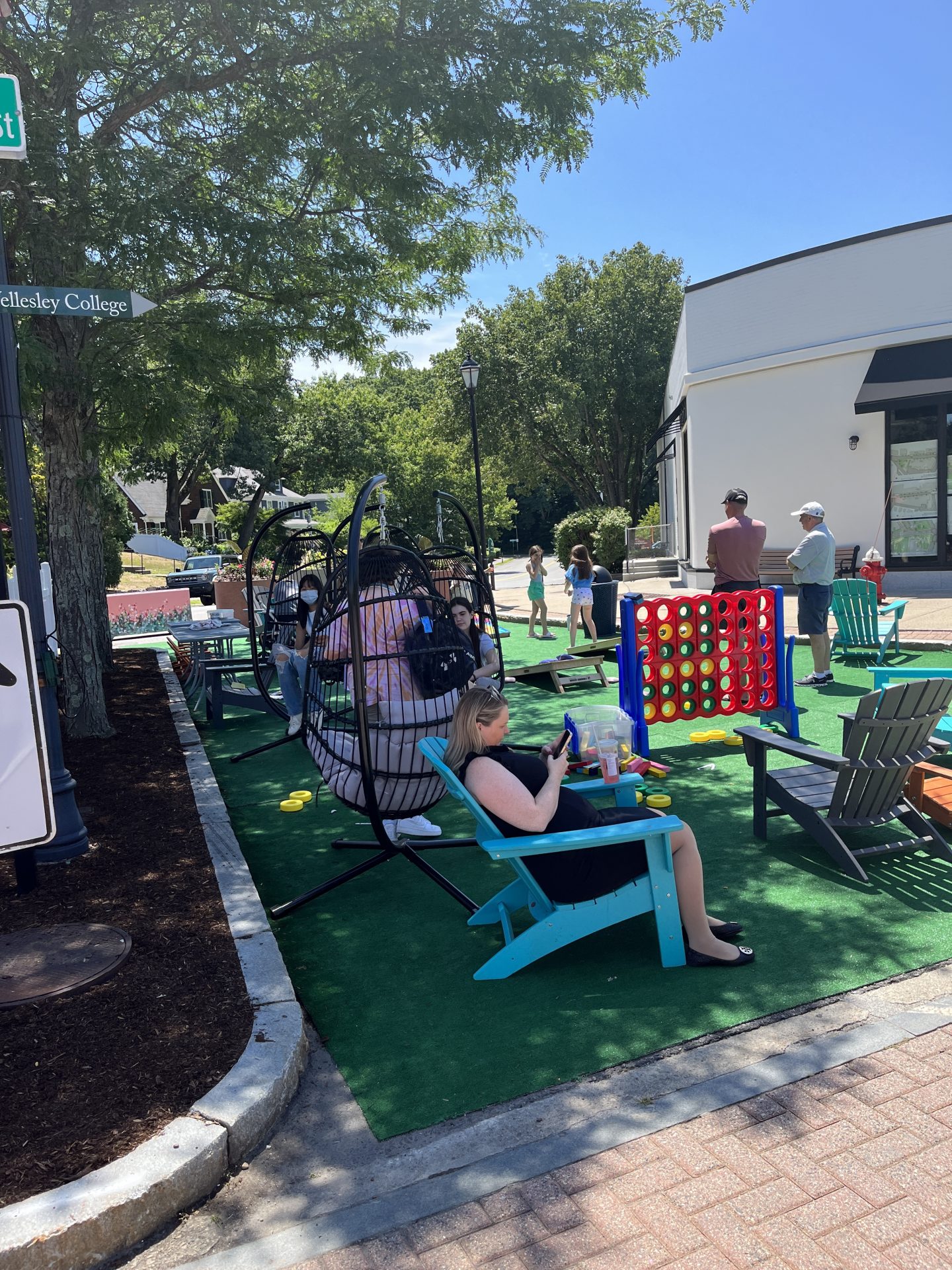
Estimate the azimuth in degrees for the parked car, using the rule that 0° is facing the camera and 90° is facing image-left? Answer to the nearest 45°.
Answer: approximately 45°

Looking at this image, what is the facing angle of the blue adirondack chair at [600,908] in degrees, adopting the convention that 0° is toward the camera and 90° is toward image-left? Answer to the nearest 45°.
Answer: approximately 270°

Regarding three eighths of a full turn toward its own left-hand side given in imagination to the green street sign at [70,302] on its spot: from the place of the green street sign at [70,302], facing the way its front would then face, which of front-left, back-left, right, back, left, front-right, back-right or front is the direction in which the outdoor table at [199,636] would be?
front-left

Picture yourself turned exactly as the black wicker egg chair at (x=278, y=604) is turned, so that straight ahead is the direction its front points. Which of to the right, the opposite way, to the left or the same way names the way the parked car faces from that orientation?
to the right

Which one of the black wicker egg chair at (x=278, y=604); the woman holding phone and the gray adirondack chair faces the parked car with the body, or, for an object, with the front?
the gray adirondack chair

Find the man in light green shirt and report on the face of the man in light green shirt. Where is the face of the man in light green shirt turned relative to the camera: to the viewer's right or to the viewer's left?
to the viewer's left

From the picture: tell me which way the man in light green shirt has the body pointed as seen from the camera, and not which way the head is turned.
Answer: to the viewer's left

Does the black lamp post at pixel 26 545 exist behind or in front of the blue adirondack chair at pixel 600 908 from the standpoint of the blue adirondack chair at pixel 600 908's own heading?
behind

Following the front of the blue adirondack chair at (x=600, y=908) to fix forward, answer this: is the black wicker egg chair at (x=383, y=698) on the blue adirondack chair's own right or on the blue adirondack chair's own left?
on the blue adirondack chair's own left
